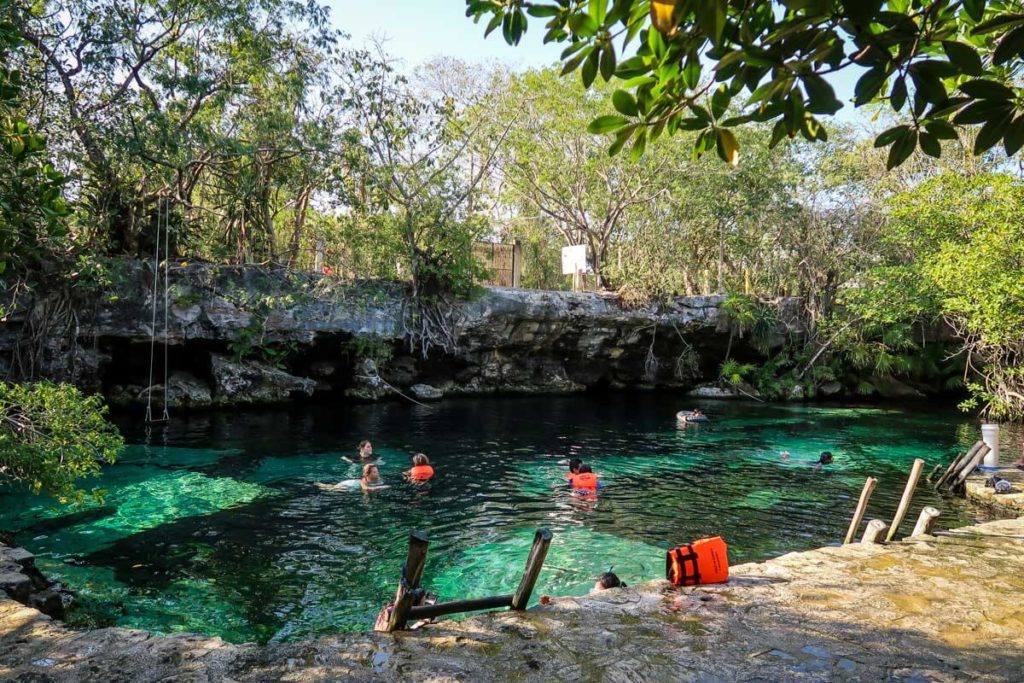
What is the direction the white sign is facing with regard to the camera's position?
facing the viewer

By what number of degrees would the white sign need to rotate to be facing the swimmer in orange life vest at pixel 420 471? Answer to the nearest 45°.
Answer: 0° — it already faces them

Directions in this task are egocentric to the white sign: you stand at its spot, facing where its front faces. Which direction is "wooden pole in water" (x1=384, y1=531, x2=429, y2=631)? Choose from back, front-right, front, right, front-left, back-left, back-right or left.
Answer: front

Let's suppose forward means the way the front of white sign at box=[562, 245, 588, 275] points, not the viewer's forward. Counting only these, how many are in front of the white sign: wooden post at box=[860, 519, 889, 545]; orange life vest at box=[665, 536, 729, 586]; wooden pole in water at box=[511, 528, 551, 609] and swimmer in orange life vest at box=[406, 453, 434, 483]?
4

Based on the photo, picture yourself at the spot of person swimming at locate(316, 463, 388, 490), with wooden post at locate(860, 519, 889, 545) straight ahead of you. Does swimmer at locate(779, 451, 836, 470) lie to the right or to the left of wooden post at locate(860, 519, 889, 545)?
left

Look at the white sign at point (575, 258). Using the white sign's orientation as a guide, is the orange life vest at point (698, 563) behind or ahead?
ahead

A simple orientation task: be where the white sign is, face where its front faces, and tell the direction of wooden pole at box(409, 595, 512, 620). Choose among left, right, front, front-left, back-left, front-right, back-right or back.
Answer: front

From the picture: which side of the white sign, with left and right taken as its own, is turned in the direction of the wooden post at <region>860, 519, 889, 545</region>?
front

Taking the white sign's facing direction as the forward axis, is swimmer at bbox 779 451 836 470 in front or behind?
in front

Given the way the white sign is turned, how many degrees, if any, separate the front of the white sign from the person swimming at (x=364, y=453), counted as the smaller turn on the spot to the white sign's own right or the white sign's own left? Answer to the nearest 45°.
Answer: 0° — it already faces them

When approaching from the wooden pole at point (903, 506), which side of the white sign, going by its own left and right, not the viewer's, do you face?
front

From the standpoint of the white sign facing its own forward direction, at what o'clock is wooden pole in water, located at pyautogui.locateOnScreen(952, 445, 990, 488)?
The wooden pole in water is roughly at 11 o'clock from the white sign.
